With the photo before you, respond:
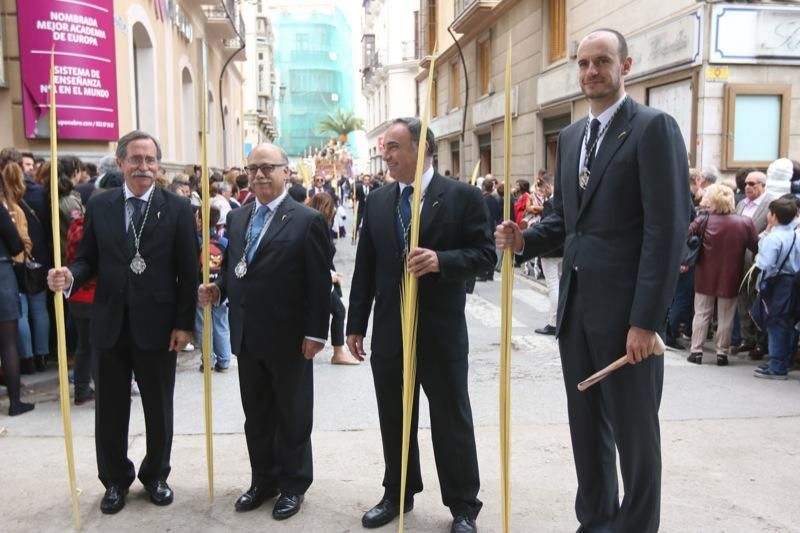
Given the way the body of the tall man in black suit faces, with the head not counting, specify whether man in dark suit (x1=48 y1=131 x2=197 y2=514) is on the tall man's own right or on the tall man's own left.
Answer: on the tall man's own right

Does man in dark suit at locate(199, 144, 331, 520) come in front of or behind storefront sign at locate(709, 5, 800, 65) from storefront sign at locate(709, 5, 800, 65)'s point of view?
in front

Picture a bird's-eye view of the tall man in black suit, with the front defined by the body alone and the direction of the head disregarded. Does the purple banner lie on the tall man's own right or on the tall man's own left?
on the tall man's own right

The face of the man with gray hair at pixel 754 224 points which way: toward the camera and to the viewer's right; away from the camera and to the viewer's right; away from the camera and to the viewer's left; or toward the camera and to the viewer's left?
toward the camera and to the viewer's left

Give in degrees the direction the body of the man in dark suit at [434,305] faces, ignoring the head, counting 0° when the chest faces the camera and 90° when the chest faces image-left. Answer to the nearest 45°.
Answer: approximately 45°

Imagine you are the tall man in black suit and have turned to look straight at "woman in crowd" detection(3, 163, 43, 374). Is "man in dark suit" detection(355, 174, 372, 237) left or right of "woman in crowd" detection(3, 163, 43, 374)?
right

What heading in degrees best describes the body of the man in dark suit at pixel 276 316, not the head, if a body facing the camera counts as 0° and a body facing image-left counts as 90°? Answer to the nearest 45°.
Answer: approximately 45°

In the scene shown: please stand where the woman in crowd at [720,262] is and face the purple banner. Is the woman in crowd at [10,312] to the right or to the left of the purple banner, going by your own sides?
left

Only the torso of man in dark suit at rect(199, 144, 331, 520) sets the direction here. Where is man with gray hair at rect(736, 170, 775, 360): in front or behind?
behind

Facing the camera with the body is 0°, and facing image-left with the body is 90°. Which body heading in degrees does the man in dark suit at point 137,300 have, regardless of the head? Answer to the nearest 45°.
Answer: approximately 0°

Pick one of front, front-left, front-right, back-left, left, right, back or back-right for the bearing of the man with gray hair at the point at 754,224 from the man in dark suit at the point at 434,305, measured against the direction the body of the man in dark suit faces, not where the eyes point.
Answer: back
